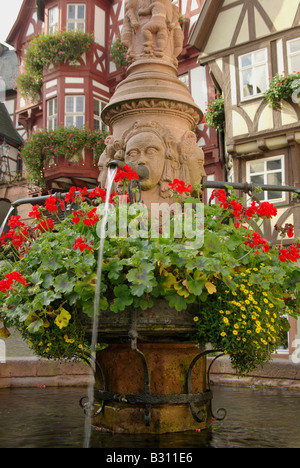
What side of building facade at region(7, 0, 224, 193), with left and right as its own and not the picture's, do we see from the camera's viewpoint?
front

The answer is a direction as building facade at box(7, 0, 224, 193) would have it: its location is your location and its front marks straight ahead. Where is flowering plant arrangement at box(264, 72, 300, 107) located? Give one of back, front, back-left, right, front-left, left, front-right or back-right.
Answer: front-left

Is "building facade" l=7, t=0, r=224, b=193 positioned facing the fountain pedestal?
yes

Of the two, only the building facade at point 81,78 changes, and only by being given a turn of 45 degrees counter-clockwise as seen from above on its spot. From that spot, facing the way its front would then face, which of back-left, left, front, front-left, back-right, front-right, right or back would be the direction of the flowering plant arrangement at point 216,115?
front
